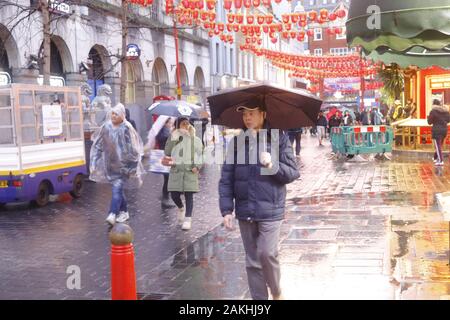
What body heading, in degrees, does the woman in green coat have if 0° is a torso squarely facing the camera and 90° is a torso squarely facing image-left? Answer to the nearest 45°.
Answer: approximately 0°

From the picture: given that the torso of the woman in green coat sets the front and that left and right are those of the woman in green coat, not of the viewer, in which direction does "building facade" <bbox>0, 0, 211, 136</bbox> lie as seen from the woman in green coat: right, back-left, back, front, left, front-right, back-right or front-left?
back

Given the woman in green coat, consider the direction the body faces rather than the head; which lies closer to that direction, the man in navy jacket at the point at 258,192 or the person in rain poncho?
the man in navy jacket

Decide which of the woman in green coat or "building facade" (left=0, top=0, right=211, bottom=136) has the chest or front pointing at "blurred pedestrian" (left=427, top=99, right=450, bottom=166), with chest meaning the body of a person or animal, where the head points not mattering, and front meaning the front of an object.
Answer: the building facade

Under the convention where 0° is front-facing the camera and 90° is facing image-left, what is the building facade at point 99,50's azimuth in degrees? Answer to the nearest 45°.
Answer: approximately 315°

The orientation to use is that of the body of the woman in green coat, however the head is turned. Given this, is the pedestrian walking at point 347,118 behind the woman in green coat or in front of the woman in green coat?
behind

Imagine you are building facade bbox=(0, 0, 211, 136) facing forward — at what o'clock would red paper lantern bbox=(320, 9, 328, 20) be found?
The red paper lantern is roughly at 11 o'clock from the building facade.

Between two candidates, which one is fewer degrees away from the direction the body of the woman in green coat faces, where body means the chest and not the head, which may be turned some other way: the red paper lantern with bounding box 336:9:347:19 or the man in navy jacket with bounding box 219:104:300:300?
the man in navy jacket

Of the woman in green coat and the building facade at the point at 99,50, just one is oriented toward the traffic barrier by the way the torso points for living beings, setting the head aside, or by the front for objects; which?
the building facade

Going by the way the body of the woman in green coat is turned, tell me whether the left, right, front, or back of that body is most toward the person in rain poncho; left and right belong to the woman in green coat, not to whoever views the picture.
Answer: right
